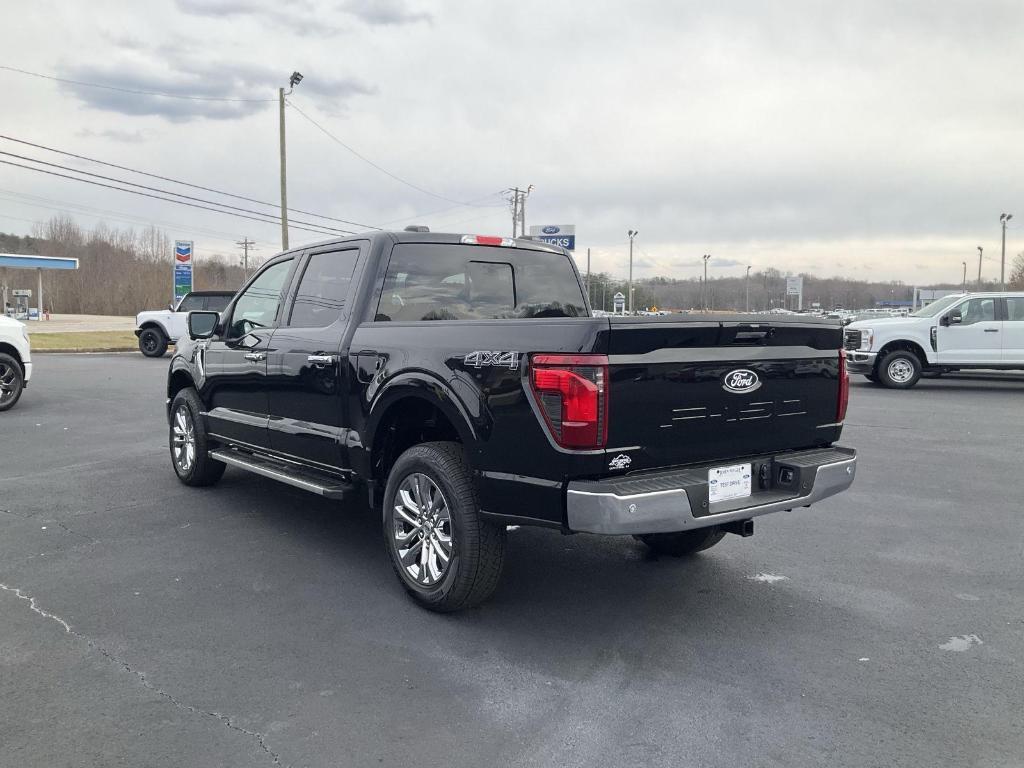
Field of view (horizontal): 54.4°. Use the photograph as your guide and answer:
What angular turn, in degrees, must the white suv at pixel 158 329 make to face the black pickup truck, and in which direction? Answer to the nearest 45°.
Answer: approximately 90° to its left

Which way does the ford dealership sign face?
toward the camera

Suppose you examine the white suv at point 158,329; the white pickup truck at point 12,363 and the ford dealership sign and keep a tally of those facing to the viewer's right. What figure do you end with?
1

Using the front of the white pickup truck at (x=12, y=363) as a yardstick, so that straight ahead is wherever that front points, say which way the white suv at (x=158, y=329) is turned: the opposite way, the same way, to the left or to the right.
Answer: the opposite way

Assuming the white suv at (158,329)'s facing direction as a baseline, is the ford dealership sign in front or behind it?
behind

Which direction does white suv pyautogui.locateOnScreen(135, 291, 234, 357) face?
to the viewer's left

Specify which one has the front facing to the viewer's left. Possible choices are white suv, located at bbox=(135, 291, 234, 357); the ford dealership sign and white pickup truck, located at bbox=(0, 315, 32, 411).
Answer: white suv, located at bbox=(135, 291, 234, 357)

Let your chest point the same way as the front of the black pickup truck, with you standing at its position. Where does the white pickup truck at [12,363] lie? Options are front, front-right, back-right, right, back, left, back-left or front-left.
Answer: front

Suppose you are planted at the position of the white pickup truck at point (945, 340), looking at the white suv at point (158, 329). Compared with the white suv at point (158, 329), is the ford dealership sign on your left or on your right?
right

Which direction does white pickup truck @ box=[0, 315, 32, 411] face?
to the viewer's right

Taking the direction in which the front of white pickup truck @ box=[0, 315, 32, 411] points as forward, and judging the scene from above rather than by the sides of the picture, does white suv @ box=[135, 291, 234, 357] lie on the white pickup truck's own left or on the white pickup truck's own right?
on the white pickup truck's own left

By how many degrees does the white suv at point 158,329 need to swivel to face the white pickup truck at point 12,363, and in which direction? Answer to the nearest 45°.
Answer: approximately 90° to its left

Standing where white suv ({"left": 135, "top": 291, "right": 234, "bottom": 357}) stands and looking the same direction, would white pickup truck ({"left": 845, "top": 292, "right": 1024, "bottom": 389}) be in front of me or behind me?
behind

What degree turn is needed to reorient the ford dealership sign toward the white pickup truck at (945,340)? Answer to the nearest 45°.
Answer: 0° — it already faces it
